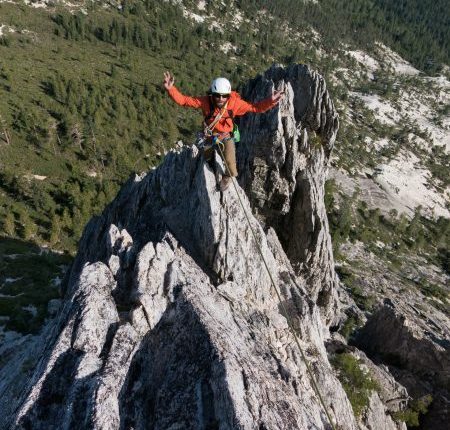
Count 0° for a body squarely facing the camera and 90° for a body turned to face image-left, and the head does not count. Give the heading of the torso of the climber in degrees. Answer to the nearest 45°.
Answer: approximately 0°
